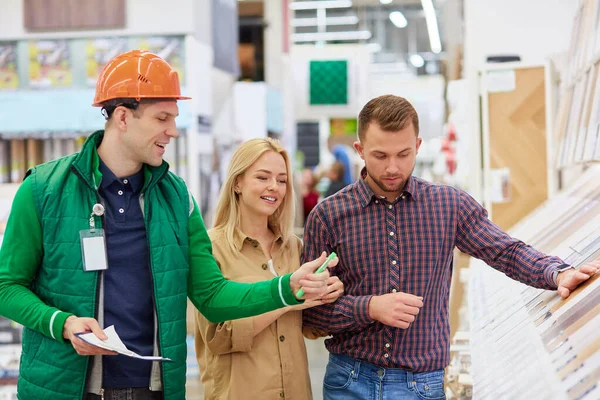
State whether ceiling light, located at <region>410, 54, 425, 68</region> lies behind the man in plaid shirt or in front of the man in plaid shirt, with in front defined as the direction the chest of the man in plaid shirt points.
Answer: behind

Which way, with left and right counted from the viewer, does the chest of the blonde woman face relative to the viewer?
facing the viewer and to the right of the viewer

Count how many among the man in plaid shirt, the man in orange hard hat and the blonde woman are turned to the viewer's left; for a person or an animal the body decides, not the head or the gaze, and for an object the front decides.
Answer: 0

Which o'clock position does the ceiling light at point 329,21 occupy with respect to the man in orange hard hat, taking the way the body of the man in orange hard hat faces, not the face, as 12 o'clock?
The ceiling light is roughly at 8 o'clock from the man in orange hard hat.

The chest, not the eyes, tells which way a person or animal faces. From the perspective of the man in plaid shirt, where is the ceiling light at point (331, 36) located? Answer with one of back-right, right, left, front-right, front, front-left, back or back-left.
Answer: back

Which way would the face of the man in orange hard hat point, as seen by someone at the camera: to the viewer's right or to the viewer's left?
to the viewer's right

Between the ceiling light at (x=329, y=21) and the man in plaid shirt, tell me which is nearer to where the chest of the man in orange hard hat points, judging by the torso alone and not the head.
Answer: the man in plaid shirt

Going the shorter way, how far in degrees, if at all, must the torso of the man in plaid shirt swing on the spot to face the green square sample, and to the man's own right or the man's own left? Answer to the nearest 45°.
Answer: approximately 180°

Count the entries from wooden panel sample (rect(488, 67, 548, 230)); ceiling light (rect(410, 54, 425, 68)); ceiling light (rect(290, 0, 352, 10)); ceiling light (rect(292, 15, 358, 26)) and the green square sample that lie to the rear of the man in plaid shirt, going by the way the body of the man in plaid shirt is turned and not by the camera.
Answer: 5

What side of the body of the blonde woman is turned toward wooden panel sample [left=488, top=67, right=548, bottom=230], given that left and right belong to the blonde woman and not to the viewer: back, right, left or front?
left

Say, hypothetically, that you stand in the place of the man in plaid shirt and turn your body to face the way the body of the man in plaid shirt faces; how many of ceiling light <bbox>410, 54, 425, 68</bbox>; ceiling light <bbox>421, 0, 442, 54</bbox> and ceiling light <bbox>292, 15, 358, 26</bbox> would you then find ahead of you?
0

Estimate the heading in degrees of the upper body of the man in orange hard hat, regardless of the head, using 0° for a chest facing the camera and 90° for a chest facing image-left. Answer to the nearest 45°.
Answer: approximately 315°

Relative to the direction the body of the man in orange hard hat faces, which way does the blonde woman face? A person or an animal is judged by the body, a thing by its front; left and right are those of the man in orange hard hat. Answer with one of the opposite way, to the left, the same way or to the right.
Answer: the same way

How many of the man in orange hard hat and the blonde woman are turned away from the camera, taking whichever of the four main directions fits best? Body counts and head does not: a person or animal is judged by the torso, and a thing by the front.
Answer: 0

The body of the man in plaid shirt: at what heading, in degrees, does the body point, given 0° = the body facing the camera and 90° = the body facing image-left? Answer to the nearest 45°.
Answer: approximately 0°

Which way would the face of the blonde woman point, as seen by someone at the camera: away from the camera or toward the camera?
toward the camera
